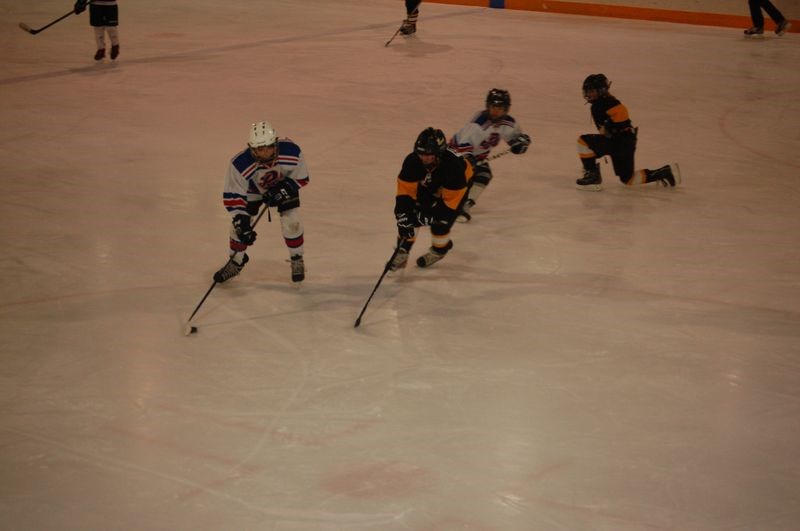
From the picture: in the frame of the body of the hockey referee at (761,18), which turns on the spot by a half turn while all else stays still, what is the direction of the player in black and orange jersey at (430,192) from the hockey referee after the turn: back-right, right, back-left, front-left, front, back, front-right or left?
right

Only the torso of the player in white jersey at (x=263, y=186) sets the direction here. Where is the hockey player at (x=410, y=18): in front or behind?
behind

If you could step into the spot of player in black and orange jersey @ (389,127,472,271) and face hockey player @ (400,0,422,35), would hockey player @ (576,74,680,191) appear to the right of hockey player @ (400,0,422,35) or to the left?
right

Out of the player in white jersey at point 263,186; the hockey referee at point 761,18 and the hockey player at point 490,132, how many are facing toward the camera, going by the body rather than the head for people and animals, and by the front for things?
2

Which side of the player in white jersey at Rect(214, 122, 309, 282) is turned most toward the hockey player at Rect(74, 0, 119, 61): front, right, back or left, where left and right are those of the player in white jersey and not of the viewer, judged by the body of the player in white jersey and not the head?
back

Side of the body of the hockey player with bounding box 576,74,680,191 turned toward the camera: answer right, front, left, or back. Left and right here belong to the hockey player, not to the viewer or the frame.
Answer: left

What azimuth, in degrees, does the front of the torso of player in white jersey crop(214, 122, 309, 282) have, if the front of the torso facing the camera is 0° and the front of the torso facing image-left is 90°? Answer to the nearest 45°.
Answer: approximately 0°

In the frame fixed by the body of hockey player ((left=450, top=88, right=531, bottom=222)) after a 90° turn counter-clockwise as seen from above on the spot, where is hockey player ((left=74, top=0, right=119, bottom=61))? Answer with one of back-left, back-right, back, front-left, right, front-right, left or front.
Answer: back-left
